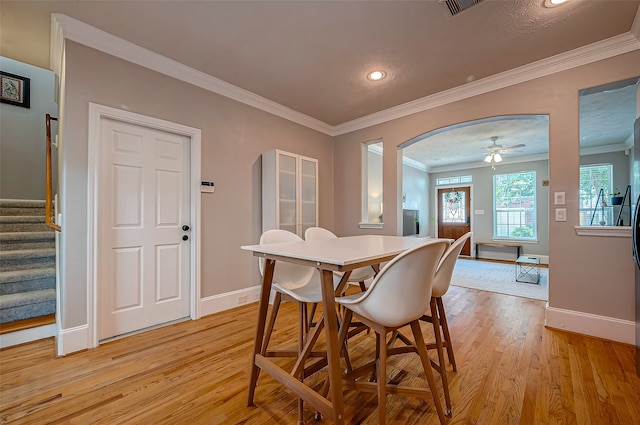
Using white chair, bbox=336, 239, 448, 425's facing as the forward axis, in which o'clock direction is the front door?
The front door is roughly at 2 o'clock from the white chair.

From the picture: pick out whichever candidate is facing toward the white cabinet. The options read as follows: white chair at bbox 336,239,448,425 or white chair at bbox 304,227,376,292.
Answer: white chair at bbox 336,239,448,425

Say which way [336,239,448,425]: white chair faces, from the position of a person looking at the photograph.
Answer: facing away from the viewer and to the left of the viewer

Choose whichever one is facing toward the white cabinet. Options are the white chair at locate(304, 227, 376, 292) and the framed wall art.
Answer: the framed wall art

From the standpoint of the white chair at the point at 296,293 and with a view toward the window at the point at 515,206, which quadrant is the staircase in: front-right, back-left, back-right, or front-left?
back-left
